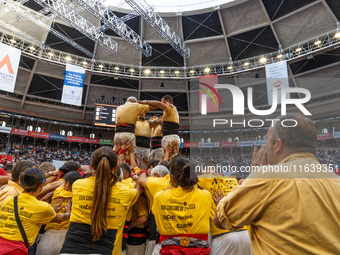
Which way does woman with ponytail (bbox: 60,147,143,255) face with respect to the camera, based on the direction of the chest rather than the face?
away from the camera

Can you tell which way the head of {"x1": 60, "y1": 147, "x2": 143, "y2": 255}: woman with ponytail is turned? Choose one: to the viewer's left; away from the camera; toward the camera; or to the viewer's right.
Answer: away from the camera

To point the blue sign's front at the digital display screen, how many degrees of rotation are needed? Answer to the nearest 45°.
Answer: approximately 45° to its left

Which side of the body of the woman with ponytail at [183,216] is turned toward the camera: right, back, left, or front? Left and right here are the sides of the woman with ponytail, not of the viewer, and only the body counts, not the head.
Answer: back

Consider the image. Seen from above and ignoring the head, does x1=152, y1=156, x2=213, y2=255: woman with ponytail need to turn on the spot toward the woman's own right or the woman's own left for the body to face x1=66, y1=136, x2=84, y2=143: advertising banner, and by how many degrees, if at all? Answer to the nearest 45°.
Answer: approximately 45° to the woman's own left

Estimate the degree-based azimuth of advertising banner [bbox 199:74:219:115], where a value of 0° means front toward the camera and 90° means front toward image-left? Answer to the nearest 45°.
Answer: approximately 0°

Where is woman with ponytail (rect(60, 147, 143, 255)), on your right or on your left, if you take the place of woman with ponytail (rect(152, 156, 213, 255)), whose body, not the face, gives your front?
on your left
